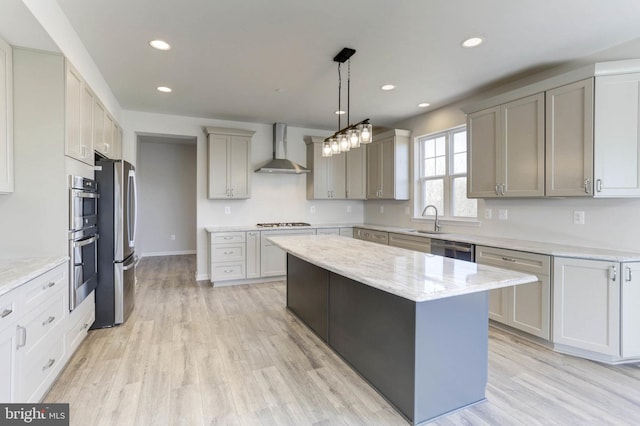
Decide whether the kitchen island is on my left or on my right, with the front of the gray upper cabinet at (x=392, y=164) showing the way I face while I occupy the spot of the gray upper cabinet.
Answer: on my left

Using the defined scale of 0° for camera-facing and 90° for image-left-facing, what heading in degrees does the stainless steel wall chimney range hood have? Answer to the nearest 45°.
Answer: approximately 0°

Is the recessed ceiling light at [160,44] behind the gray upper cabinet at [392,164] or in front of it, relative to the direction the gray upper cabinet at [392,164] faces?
in front

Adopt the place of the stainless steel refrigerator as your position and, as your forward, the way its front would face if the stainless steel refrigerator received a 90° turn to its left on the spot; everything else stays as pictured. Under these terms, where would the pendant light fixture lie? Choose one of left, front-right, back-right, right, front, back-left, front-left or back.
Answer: back-right

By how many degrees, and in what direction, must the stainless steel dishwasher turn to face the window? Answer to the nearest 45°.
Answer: approximately 135° to its right

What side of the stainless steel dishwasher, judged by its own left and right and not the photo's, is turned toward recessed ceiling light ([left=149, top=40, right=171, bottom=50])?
front

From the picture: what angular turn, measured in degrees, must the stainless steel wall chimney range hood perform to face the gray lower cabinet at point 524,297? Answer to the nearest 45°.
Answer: approximately 45° to its left

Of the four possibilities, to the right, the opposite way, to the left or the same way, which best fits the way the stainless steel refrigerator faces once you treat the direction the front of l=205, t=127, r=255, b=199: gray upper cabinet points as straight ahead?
to the left

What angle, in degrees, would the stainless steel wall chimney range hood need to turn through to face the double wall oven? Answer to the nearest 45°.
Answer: approximately 45° to its right

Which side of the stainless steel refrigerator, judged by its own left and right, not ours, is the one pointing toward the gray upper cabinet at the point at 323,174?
front

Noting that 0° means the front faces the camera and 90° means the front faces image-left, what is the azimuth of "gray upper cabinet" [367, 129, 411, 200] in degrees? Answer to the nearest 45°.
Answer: approximately 45°

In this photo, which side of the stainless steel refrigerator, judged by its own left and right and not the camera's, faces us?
right

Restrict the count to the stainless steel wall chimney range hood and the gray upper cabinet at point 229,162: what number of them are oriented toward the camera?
2

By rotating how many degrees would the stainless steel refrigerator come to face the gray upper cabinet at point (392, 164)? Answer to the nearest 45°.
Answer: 0° — it already faces it

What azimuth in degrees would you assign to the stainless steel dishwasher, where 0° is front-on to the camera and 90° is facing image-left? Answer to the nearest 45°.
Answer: approximately 45°

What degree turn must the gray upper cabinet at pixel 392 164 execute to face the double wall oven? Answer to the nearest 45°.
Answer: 0° — it already faces it

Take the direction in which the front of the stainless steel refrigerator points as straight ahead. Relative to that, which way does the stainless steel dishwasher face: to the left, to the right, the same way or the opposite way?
the opposite way
